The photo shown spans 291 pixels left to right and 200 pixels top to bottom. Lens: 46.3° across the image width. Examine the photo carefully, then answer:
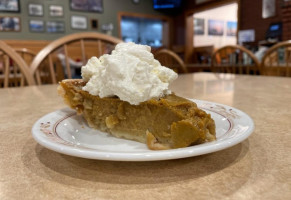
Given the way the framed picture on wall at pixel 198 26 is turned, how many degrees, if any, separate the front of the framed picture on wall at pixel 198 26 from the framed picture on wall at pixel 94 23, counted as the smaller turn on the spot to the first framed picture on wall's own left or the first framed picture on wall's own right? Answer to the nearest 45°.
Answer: approximately 45° to the first framed picture on wall's own right

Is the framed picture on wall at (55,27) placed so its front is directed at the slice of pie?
yes

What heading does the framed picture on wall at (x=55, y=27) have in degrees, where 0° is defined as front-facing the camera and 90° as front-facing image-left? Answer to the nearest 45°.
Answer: approximately 0°

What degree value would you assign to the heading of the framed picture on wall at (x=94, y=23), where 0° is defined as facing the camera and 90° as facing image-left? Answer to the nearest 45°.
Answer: approximately 0°

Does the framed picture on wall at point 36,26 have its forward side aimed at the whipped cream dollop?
yes

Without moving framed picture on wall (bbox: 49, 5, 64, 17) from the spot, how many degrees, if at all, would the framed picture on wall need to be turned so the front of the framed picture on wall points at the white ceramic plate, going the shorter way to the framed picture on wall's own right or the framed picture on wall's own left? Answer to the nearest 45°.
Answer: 0° — it already faces it

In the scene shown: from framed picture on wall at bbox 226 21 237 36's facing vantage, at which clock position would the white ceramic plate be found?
The white ceramic plate is roughly at 12 o'clock from the framed picture on wall.

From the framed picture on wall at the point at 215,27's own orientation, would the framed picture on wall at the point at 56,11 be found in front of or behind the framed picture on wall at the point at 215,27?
in front
